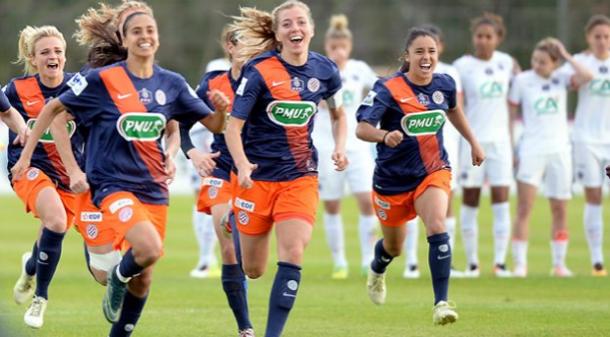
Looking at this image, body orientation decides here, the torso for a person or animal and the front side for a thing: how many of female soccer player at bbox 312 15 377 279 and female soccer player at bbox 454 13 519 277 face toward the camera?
2

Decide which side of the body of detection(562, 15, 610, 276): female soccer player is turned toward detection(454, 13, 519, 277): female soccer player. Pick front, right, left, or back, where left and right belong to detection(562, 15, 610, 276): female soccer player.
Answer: right

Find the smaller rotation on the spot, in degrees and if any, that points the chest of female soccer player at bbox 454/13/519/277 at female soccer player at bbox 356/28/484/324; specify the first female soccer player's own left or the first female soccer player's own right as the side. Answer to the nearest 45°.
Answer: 0° — they already face them

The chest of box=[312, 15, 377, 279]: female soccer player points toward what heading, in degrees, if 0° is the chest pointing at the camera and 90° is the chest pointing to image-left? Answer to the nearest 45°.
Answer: approximately 0°
